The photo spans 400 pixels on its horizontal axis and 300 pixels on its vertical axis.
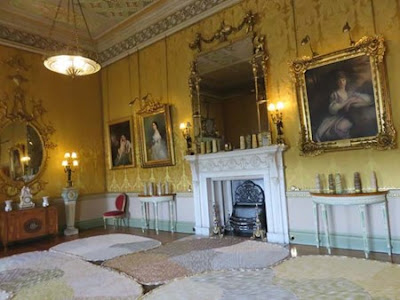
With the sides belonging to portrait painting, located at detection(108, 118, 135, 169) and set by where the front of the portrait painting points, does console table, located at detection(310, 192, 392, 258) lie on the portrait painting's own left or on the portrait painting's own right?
on the portrait painting's own left

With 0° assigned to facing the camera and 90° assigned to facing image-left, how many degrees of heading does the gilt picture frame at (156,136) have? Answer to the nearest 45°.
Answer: approximately 45°

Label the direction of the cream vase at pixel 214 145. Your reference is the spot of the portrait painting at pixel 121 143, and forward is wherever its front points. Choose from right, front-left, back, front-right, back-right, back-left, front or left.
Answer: left

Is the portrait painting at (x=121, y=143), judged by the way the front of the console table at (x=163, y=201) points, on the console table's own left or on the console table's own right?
on the console table's own right

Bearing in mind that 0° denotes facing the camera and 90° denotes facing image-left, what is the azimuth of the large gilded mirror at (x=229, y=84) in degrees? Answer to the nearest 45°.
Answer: approximately 45°

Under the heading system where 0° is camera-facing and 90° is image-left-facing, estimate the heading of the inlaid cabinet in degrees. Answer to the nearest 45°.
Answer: approximately 315°

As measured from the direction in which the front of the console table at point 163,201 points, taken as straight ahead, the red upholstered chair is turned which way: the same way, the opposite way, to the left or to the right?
the same way

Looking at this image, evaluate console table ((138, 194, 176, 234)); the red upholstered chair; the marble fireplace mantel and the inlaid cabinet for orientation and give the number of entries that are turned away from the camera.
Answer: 0

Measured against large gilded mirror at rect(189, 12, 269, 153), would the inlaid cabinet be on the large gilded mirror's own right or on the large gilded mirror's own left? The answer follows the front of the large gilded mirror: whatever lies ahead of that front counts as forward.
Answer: on the large gilded mirror's own right

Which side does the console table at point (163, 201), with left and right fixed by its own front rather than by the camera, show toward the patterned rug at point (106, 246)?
front

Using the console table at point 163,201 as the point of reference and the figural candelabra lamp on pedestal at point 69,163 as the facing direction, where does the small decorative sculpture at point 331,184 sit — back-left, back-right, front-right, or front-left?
back-left

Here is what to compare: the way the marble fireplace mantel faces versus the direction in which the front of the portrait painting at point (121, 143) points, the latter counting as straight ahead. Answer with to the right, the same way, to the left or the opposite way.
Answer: the same way

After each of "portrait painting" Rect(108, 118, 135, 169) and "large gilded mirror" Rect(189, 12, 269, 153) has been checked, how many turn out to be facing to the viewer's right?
0

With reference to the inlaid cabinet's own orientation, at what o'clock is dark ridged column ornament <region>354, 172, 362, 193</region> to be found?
The dark ridged column ornament is roughly at 12 o'clock from the inlaid cabinet.

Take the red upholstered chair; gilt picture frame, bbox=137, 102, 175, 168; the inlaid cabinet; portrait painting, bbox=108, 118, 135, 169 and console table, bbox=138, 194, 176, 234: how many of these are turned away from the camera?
0

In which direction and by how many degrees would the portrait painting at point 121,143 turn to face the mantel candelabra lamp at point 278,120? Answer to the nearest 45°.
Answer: approximately 90° to its left

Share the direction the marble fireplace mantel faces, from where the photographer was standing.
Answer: facing the viewer and to the left of the viewer
